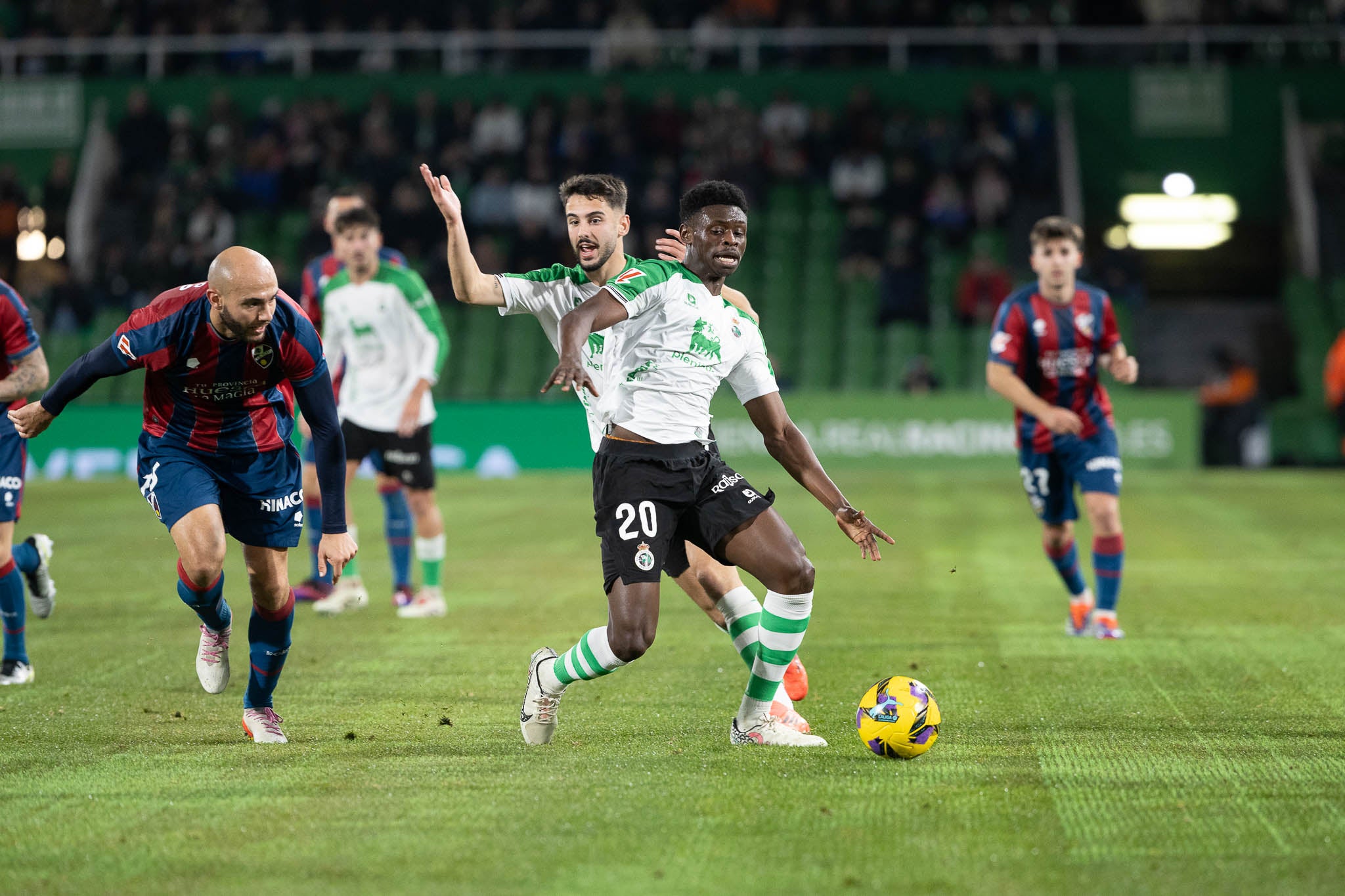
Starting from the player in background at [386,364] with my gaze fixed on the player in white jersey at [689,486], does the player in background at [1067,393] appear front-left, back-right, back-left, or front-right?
front-left

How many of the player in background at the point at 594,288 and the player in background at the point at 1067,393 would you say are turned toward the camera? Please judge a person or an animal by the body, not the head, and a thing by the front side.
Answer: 2

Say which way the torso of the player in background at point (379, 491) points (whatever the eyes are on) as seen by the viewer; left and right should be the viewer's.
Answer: facing the viewer

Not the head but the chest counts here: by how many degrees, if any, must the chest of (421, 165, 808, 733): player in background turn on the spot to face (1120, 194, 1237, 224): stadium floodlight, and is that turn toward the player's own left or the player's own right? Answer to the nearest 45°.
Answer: approximately 135° to the player's own left

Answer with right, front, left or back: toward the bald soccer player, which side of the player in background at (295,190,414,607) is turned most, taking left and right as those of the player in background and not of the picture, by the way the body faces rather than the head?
front

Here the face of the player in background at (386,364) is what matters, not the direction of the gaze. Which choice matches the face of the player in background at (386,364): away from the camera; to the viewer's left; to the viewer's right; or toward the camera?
toward the camera

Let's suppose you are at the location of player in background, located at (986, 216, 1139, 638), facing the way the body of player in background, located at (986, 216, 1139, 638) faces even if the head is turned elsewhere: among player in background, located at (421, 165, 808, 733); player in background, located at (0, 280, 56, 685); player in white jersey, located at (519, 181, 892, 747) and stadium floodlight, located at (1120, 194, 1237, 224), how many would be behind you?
1

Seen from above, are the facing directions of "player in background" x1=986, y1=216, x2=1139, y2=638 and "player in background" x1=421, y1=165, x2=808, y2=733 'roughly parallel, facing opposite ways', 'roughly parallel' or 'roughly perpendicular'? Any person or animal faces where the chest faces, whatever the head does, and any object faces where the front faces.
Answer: roughly parallel

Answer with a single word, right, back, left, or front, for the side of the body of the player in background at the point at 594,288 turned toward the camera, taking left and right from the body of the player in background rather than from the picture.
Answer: front

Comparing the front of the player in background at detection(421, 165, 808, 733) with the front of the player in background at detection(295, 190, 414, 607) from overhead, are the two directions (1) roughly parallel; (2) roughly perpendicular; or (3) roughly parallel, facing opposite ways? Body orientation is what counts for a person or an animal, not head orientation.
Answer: roughly parallel

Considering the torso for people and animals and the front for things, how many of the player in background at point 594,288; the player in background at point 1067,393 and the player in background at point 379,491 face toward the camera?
3

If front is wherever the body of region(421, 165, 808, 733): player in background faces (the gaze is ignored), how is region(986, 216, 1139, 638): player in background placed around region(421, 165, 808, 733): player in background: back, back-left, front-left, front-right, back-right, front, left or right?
back-left
